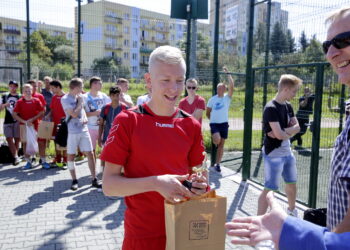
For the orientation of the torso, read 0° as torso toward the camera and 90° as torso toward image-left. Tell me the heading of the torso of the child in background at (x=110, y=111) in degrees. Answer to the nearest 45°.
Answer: approximately 0°

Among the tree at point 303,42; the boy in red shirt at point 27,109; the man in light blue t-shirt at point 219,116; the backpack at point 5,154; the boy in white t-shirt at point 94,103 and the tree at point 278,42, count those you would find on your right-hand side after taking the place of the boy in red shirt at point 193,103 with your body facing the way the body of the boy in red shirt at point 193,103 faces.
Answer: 3

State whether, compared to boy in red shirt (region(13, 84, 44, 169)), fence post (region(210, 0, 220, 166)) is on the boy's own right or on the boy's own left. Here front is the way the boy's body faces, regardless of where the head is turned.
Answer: on the boy's own left

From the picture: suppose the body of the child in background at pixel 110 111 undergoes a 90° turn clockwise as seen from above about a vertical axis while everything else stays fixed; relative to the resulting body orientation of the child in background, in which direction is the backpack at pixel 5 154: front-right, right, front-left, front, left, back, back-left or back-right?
front-right

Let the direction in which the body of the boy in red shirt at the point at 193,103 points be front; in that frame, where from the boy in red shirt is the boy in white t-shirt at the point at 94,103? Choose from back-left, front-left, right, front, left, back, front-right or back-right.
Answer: right

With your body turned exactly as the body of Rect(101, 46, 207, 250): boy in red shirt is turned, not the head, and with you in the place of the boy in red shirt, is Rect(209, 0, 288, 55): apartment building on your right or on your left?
on your left

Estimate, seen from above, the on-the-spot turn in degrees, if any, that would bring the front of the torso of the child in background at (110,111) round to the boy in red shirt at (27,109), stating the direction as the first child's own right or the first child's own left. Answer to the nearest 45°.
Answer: approximately 135° to the first child's own right

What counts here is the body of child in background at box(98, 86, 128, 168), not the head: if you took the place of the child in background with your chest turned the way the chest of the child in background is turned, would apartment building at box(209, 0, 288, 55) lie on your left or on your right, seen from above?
on your left
